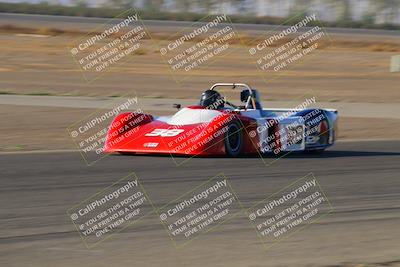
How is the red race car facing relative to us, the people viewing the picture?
facing the viewer and to the left of the viewer
